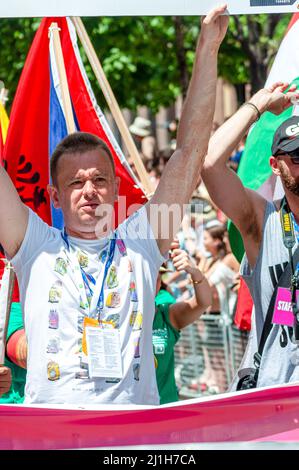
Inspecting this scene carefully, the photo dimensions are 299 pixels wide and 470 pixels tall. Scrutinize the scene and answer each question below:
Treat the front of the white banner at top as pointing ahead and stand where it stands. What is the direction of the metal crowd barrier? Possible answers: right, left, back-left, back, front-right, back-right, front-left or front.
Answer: back

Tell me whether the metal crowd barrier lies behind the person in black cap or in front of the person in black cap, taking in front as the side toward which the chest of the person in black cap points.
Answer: behind

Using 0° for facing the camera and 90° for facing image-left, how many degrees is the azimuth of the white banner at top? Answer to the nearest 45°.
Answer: approximately 0°

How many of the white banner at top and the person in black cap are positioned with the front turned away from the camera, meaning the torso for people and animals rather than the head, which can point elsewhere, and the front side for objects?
0
